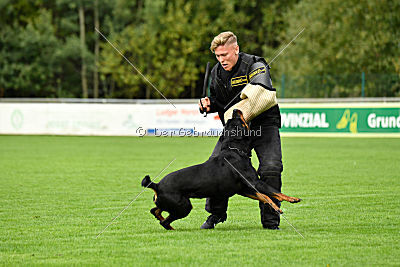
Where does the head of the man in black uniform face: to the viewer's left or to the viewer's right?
to the viewer's left

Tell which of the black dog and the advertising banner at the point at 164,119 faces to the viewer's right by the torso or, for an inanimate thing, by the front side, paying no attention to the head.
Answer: the black dog

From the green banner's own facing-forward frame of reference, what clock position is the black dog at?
The black dog is roughly at 12 o'clock from the green banner.

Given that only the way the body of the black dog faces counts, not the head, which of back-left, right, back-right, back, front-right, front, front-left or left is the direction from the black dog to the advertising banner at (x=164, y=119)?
left

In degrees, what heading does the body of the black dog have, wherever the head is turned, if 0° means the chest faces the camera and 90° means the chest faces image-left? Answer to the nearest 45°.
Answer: approximately 270°

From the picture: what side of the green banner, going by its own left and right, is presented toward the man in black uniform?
front

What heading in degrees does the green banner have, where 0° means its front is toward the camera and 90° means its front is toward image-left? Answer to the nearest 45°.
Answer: approximately 0°

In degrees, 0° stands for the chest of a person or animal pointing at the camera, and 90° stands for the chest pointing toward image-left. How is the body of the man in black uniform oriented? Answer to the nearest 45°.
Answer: approximately 45°

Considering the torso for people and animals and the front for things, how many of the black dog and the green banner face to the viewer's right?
1
